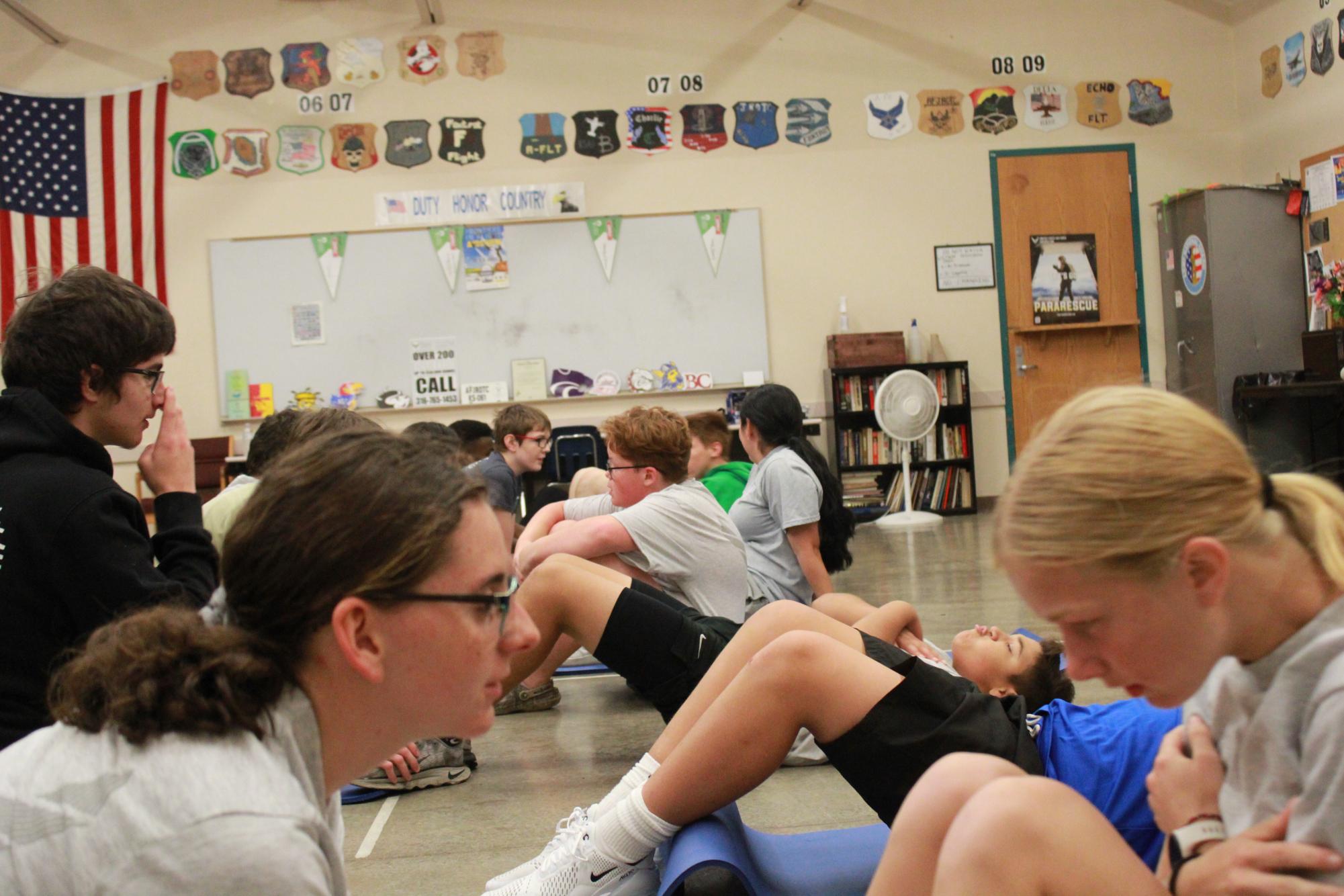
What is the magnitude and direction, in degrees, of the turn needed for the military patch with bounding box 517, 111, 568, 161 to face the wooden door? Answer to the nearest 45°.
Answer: approximately 90° to its left

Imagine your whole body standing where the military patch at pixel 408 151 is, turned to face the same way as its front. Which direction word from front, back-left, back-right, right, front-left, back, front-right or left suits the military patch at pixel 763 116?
left

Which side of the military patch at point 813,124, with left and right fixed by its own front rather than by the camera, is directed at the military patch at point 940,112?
left

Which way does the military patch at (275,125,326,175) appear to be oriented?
toward the camera

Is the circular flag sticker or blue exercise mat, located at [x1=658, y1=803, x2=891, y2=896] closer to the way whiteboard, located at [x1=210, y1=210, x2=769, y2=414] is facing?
the blue exercise mat

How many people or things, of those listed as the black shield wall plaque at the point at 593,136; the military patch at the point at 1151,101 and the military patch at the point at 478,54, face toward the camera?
3

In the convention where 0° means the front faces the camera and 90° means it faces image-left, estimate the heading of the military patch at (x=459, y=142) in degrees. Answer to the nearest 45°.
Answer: approximately 0°

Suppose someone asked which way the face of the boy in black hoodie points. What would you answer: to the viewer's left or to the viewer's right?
to the viewer's right

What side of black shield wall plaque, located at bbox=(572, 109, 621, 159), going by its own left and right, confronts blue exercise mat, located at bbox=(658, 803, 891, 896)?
front

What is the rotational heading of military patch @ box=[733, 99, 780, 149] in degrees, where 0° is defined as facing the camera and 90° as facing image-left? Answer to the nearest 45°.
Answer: approximately 0°

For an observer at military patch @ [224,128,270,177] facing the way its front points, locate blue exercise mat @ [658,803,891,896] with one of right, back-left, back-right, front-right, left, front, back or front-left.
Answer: front

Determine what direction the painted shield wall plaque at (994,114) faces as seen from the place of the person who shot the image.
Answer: facing the viewer

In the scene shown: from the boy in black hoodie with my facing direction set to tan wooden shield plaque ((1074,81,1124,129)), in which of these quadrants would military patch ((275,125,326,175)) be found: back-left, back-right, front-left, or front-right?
front-left

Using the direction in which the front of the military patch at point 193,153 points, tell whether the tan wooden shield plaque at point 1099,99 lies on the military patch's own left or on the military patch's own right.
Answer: on the military patch's own left

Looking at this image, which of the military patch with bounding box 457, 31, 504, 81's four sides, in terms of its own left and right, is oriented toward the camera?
front

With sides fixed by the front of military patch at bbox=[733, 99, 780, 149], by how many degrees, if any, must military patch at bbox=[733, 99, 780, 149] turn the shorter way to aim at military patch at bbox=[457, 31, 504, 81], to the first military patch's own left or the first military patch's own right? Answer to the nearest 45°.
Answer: approximately 90° to the first military patch's own right

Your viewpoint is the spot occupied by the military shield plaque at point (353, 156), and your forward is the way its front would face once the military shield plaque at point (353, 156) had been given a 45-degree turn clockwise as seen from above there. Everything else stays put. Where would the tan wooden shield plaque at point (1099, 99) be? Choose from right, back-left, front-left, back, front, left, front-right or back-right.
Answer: back-left
